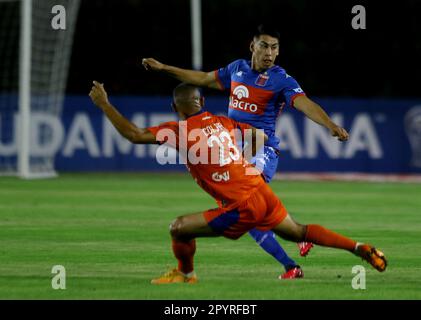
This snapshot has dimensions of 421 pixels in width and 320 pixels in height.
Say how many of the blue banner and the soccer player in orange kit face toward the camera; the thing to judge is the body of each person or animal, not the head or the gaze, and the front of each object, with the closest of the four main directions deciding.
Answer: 1

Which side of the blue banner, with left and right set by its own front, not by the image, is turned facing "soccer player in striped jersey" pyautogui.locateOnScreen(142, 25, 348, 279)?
front

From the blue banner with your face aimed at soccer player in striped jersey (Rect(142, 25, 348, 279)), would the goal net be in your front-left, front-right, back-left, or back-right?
front-right

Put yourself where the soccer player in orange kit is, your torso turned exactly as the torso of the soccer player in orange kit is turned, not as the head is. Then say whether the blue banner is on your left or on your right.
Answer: on your right

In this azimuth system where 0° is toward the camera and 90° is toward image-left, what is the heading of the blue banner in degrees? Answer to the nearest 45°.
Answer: approximately 0°

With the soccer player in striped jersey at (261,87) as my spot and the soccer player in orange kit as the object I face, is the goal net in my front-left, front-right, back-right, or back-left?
back-right

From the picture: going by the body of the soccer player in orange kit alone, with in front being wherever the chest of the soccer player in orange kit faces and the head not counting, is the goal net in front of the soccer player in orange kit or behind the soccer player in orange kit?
in front

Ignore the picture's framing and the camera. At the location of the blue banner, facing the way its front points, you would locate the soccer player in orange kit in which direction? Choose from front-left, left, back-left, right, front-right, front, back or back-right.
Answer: front
